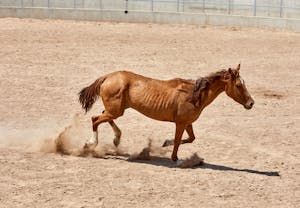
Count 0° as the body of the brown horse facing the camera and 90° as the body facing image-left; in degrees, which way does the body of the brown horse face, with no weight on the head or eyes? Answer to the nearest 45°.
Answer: approximately 270°

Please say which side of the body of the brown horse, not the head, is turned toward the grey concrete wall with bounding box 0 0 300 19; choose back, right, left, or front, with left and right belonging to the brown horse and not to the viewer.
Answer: left
